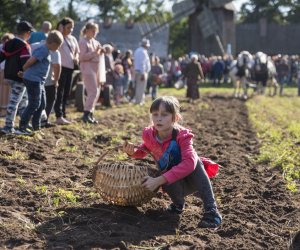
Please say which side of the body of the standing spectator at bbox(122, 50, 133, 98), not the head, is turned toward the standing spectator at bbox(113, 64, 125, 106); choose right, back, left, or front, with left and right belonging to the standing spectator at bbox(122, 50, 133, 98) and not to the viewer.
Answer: right

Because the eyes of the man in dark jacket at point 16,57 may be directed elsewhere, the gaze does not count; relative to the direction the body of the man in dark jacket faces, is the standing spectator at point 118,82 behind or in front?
in front

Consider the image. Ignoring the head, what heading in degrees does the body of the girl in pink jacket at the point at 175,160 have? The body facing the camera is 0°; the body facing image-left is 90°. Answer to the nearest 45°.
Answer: approximately 45°

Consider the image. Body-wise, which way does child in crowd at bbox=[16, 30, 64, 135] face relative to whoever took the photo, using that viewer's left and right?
facing to the right of the viewer

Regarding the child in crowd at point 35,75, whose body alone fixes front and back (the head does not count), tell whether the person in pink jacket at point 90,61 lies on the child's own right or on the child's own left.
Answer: on the child's own left

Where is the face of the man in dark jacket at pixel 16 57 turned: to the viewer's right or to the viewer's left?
to the viewer's right

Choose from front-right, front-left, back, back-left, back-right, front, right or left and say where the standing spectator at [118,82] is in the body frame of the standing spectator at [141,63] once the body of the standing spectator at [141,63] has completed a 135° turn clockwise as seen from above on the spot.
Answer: right
